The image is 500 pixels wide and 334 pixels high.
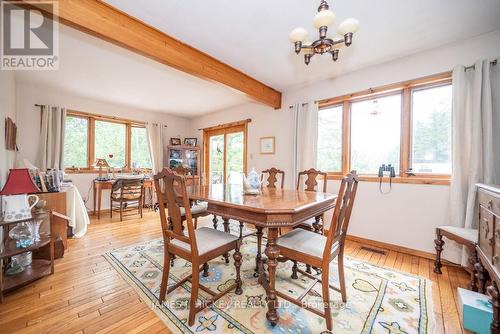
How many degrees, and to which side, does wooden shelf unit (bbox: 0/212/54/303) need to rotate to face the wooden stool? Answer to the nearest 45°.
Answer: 0° — it already faces it

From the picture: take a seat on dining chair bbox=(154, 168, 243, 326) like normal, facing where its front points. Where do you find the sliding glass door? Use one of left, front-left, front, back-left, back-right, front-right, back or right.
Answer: front-left

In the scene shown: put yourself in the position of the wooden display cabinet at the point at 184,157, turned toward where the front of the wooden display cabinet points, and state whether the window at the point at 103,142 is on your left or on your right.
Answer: on your right

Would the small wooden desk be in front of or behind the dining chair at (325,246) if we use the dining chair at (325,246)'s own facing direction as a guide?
in front

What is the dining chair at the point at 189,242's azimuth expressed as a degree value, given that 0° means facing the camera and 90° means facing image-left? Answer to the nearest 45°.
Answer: approximately 225°

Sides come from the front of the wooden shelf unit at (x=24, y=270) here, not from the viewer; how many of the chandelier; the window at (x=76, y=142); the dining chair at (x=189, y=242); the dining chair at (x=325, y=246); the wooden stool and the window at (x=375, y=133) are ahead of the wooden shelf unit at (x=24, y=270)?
5

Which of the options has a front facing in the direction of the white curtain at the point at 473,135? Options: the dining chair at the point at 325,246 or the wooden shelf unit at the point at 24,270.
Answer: the wooden shelf unit

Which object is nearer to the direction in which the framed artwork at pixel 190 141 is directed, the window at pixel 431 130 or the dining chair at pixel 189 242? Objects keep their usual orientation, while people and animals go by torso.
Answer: the dining chair

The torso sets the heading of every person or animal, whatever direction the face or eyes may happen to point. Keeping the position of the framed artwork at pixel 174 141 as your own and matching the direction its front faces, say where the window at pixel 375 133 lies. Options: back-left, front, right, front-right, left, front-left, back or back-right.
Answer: front-left

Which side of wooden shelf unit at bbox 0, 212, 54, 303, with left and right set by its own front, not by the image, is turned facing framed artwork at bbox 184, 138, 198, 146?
left

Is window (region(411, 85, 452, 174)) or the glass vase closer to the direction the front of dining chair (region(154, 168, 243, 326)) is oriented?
the window

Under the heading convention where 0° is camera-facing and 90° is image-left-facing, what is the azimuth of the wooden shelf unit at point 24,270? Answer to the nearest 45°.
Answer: approximately 315°

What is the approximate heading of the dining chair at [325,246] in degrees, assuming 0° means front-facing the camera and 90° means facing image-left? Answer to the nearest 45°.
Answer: approximately 135°

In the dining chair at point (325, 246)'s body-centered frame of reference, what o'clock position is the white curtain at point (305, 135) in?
The white curtain is roughly at 1 o'clock from the dining chair.

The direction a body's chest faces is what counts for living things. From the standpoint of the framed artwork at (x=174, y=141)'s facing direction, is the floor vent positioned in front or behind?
in front
